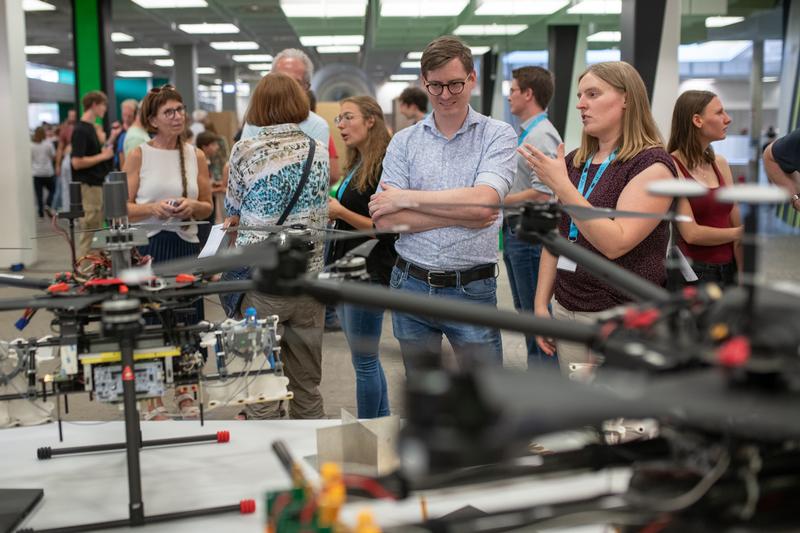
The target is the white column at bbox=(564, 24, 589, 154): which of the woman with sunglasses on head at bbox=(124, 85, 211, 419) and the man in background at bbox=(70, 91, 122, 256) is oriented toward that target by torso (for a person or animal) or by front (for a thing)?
the man in background

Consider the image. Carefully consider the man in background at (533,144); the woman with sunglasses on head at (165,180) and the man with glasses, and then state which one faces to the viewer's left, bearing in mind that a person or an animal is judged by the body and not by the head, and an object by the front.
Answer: the man in background

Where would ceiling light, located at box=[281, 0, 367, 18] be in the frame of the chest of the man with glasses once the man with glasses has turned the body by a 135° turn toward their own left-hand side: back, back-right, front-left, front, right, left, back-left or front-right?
front-left

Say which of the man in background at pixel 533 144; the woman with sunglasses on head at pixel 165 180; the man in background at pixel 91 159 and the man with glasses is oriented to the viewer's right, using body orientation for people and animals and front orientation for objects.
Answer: the man in background at pixel 91 159

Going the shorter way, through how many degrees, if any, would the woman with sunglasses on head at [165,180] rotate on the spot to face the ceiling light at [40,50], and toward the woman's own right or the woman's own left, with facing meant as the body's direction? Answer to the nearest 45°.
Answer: approximately 180°

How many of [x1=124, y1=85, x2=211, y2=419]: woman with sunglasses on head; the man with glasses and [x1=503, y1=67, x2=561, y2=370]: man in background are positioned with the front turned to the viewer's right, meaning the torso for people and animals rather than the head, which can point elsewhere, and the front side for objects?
0

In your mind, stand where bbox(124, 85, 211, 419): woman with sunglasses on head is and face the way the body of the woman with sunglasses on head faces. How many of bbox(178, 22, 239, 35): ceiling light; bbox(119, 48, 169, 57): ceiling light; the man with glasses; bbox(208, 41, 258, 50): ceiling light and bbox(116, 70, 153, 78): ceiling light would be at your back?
4

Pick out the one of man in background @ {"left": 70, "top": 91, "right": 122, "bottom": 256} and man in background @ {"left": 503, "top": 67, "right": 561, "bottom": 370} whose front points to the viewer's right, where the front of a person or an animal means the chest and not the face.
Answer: man in background @ {"left": 70, "top": 91, "right": 122, "bottom": 256}

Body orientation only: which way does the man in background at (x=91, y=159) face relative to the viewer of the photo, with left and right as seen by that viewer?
facing to the right of the viewer

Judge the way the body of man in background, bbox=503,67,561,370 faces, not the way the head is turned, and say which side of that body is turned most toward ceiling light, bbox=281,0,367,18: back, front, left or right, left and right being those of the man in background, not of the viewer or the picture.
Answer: right

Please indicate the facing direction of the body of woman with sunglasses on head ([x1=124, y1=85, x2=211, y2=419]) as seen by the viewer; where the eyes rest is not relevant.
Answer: toward the camera

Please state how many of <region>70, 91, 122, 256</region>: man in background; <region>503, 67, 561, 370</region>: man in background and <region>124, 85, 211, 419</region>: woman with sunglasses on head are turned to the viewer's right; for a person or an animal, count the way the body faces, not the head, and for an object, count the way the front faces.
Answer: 1

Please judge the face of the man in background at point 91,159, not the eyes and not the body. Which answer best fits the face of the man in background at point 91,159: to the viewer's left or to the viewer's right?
to the viewer's right

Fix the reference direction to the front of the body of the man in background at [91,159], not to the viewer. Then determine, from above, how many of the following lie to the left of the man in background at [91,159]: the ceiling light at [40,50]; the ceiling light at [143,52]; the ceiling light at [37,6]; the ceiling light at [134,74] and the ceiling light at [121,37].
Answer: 5

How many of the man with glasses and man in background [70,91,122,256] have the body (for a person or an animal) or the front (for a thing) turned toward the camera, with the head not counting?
1
